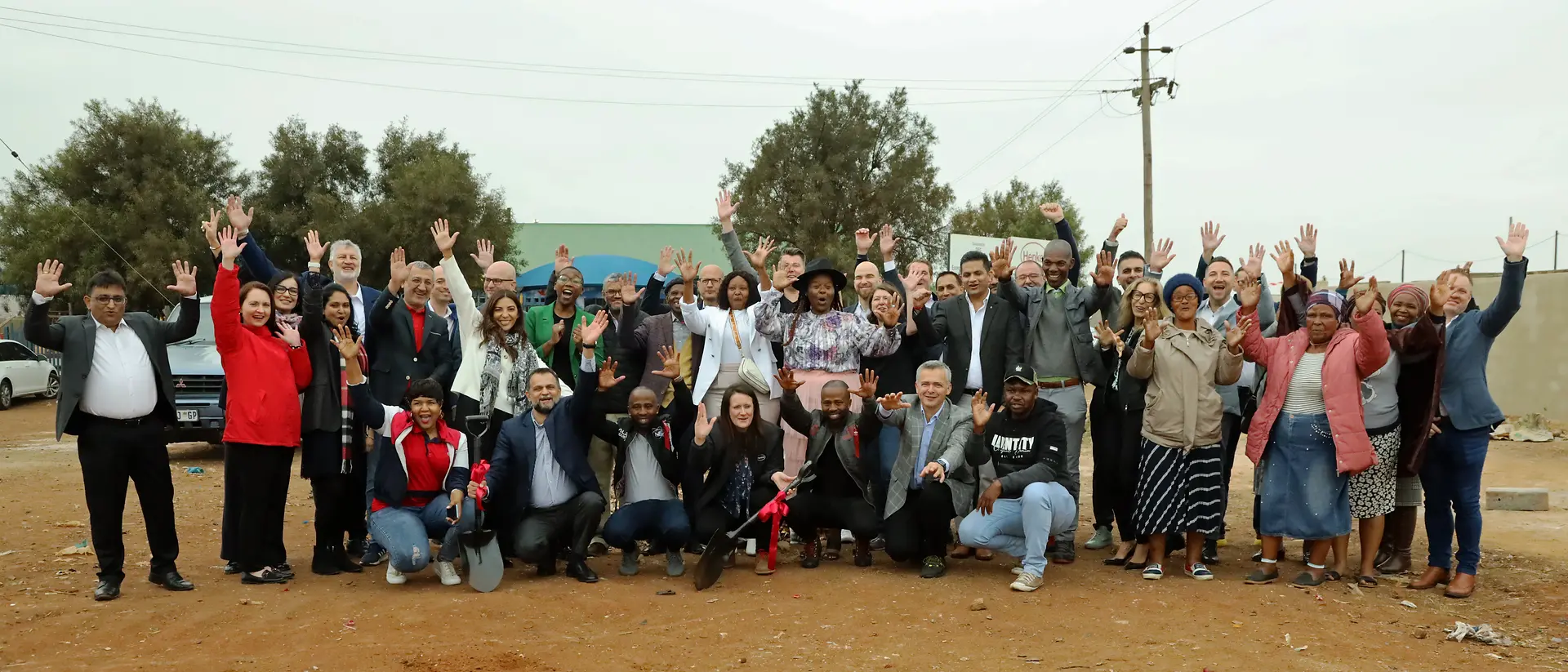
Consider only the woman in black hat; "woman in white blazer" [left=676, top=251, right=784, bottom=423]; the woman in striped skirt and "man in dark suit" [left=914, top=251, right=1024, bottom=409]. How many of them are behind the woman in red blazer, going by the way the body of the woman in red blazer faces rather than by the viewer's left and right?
0

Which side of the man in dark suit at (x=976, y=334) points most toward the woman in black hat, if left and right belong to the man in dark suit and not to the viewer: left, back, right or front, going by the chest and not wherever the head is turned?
right

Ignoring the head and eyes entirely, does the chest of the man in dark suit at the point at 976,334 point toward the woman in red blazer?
no

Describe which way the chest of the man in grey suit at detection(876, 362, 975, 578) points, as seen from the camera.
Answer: toward the camera

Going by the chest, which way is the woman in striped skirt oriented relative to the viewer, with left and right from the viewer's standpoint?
facing the viewer

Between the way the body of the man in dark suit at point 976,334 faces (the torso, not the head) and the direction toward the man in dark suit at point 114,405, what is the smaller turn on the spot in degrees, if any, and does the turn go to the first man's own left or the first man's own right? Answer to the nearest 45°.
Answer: approximately 45° to the first man's own right

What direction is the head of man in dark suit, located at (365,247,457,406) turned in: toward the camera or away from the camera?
toward the camera

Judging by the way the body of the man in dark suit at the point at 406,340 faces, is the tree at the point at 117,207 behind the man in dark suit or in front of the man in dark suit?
behind

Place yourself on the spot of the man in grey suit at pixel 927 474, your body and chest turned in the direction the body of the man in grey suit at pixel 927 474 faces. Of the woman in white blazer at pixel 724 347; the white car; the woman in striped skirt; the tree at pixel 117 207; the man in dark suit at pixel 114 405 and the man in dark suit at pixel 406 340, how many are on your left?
1

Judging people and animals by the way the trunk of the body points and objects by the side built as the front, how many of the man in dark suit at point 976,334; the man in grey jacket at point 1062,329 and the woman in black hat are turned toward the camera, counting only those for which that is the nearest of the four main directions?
3

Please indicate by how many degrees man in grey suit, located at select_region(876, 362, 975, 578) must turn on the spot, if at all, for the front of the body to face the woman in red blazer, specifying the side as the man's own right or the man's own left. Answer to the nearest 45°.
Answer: approximately 90° to the man's own right

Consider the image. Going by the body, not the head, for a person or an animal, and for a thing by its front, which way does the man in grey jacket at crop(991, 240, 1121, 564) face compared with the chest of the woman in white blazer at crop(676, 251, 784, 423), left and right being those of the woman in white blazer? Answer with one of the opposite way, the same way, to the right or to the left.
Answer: the same way

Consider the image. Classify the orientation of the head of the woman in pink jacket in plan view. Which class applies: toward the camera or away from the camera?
toward the camera

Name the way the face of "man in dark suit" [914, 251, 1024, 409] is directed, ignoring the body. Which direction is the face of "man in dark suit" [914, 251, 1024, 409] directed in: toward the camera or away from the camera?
toward the camera

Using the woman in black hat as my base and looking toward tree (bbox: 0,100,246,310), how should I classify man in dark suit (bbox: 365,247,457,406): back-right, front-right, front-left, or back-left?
front-left

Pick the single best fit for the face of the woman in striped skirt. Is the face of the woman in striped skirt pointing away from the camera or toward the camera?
toward the camera

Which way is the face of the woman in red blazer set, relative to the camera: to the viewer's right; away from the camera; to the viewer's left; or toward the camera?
toward the camera
